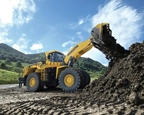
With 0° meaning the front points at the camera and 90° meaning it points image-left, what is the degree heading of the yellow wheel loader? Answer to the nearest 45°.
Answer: approximately 315°

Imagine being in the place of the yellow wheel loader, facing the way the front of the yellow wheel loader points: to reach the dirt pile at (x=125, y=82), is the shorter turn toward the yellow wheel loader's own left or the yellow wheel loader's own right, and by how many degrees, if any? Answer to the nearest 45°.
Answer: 0° — it already faces it
